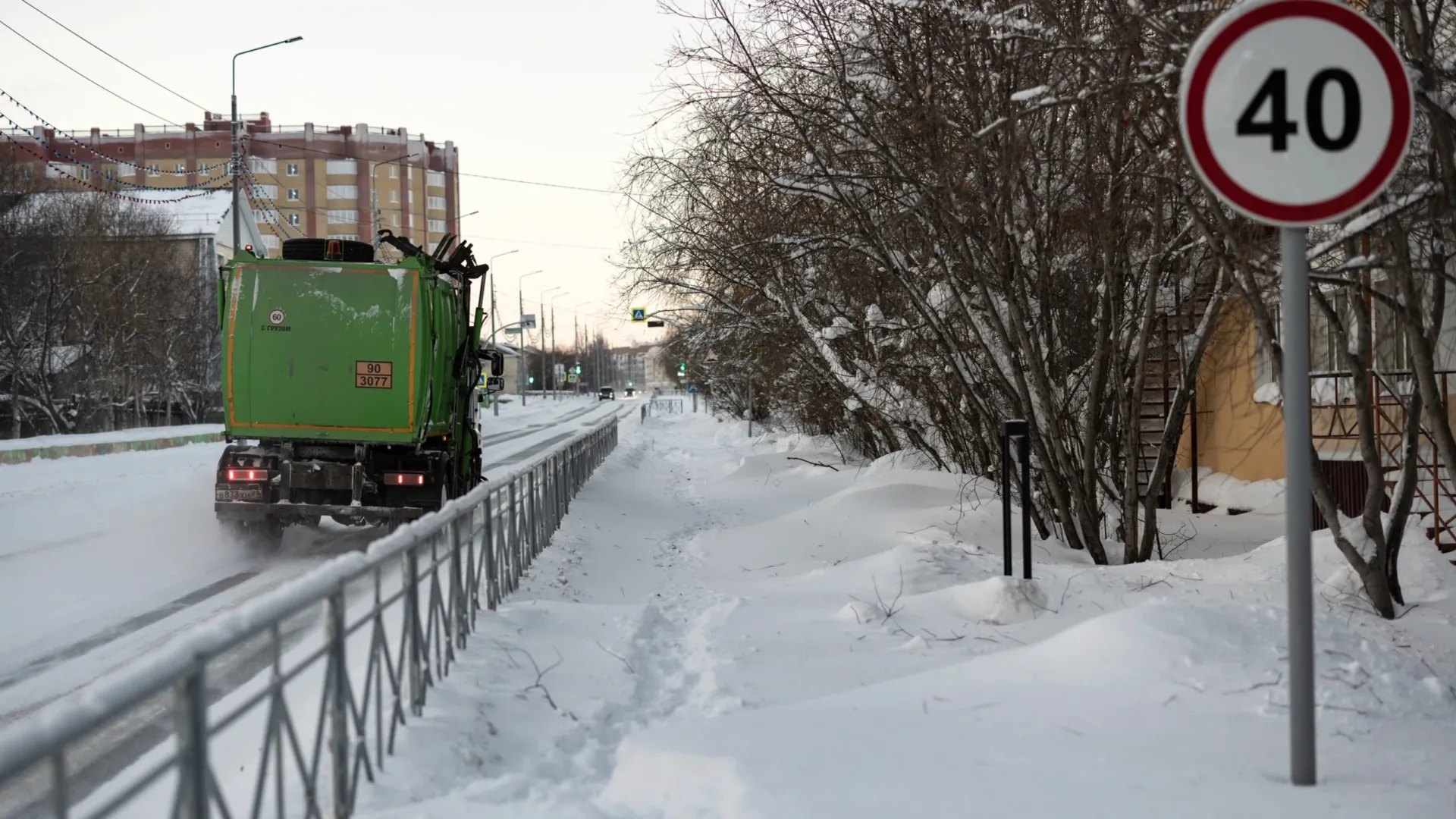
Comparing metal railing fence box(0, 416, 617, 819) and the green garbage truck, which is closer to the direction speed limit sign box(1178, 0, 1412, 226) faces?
the metal railing fence

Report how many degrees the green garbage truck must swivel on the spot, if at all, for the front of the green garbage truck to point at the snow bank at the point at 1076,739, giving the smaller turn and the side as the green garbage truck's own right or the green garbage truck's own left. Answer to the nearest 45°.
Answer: approximately 180°

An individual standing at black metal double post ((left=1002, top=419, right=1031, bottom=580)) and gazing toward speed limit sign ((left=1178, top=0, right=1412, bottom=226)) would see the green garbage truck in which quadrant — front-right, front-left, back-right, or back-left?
back-right

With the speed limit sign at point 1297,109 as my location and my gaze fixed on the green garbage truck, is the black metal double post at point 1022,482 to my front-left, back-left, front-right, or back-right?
front-right

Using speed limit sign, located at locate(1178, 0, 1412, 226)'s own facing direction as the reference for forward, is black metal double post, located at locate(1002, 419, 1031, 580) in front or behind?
behind

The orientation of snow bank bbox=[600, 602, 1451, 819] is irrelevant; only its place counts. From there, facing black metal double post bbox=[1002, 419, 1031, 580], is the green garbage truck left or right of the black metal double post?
left

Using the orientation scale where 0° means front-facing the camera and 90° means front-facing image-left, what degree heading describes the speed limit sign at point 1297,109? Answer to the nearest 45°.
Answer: approximately 0°

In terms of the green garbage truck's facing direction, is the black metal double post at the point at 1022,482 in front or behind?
behind

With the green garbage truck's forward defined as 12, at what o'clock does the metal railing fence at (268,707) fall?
The metal railing fence is roughly at 6 o'clock from the green garbage truck.

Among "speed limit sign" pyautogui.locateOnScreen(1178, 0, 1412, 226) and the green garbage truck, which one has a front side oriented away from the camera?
the green garbage truck

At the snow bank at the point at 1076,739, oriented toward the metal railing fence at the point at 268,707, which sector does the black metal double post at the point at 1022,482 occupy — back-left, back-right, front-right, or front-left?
back-right

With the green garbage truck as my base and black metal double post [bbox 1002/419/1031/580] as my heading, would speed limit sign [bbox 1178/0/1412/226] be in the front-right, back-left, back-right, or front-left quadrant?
front-right

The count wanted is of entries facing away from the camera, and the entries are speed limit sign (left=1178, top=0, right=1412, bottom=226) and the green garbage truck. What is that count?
1

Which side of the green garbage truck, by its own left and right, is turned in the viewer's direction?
back
